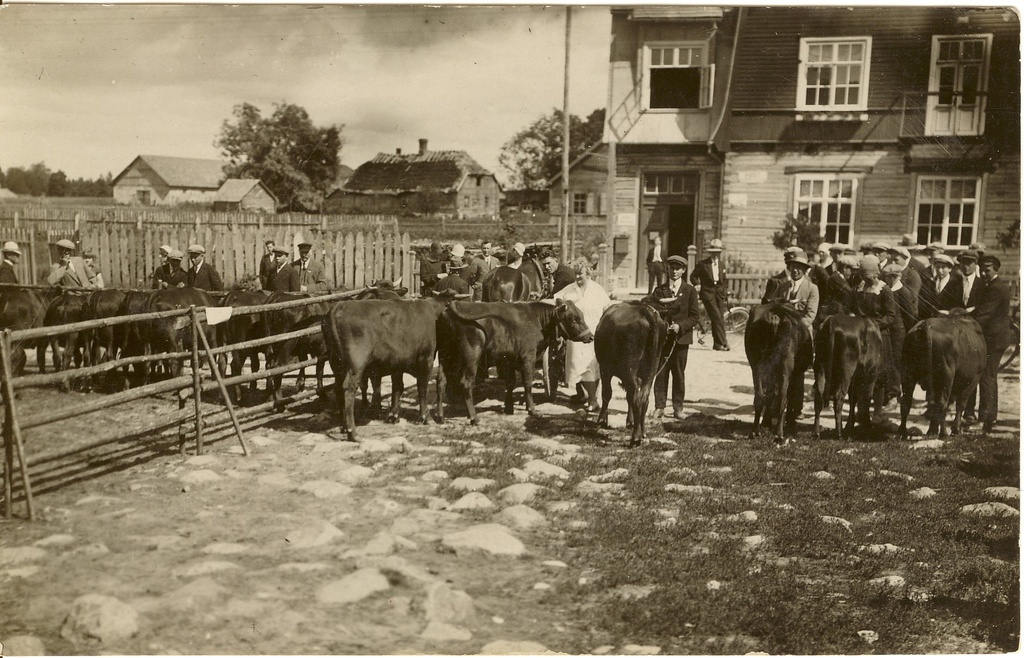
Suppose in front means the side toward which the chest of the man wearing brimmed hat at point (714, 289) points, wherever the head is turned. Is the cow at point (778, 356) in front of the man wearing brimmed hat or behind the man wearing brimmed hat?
in front

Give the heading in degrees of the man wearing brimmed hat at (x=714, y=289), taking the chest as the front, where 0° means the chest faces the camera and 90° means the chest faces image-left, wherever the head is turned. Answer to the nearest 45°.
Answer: approximately 0°

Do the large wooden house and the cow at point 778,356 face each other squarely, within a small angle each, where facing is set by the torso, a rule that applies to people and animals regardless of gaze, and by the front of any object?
yes

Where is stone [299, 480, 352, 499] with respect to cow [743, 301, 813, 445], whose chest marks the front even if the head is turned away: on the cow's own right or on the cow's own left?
on the cow's own left

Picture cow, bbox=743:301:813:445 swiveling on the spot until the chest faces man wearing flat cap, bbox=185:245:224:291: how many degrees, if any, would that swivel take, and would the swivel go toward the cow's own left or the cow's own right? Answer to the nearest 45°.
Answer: approximately 90° to the cow's own left

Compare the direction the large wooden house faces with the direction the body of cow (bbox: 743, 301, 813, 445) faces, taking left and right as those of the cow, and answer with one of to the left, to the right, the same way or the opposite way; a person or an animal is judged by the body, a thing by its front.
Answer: the opposite way

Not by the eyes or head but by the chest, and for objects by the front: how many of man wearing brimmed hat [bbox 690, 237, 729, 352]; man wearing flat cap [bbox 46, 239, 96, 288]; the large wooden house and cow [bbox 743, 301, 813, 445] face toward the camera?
3

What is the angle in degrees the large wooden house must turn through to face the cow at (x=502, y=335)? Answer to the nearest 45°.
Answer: approximately 45° to its right

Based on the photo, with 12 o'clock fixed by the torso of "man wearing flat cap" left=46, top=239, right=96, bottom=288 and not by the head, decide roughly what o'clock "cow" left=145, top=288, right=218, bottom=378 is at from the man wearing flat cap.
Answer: The cow is roughly at 11 o'clock from the man wearing flat cap.

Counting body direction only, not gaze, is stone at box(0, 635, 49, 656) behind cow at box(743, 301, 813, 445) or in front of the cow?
behind

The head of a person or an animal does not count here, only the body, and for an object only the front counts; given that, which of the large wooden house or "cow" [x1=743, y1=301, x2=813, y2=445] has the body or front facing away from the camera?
the cow

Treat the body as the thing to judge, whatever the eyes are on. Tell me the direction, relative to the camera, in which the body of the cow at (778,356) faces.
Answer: away from the camera

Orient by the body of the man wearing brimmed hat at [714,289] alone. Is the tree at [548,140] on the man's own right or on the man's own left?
on the man's own right
